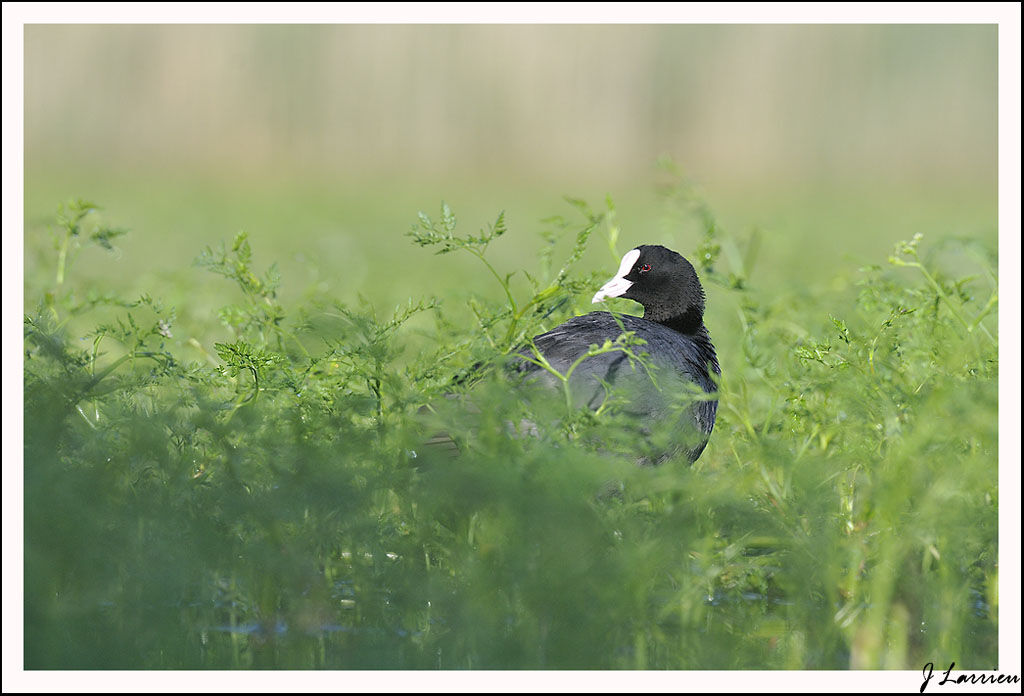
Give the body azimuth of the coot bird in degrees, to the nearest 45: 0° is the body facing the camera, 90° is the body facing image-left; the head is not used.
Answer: approximately 270°
